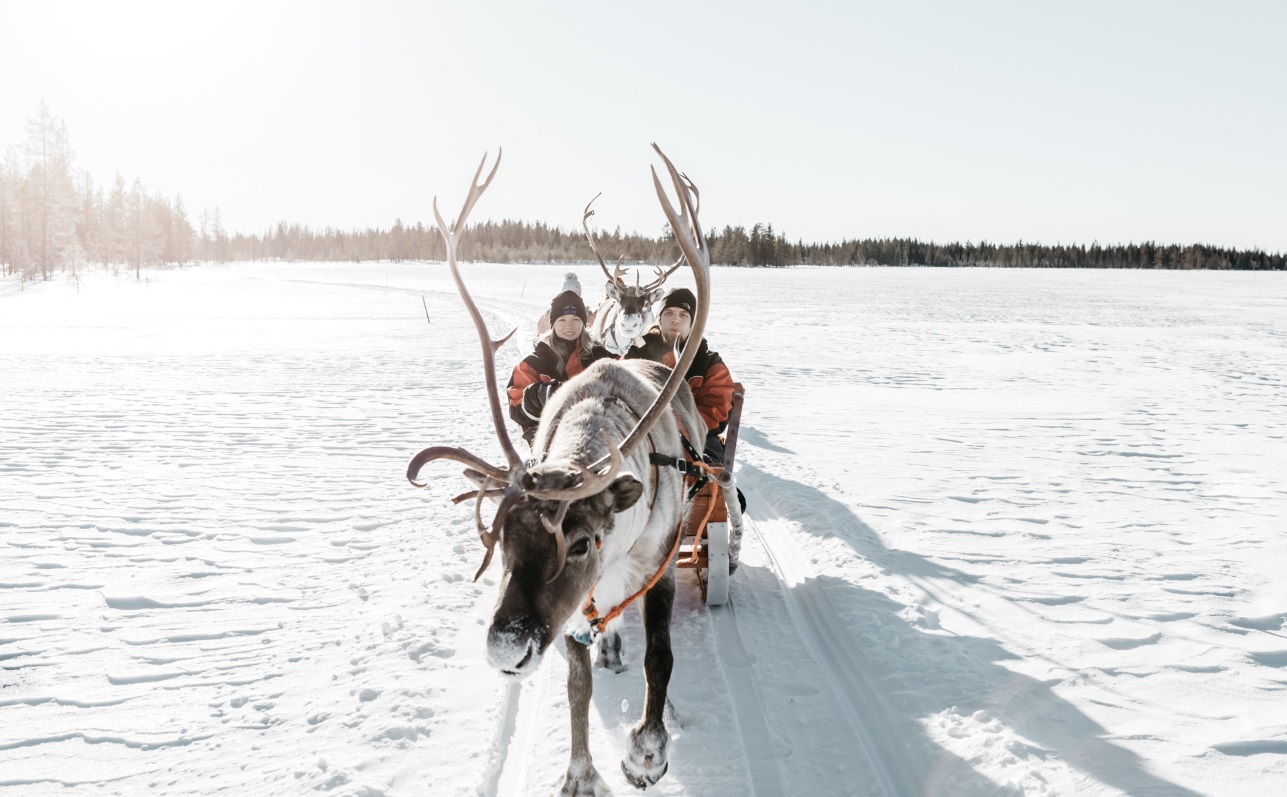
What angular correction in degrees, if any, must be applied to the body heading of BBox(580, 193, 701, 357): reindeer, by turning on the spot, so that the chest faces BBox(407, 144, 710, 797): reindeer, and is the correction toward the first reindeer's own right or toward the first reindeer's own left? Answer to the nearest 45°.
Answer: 0° — it already faces it

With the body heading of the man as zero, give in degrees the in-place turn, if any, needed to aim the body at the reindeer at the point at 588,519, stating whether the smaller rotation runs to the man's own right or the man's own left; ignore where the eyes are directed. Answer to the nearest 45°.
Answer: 0° — they already face it

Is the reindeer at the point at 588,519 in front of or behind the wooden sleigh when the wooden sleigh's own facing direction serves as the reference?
in front

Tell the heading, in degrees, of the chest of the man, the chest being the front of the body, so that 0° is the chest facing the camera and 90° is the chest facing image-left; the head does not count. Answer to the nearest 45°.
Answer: approximately 0°

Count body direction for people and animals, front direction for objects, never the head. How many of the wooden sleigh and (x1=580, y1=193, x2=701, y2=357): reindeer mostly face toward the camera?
2

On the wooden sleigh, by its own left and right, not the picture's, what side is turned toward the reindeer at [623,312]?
back
